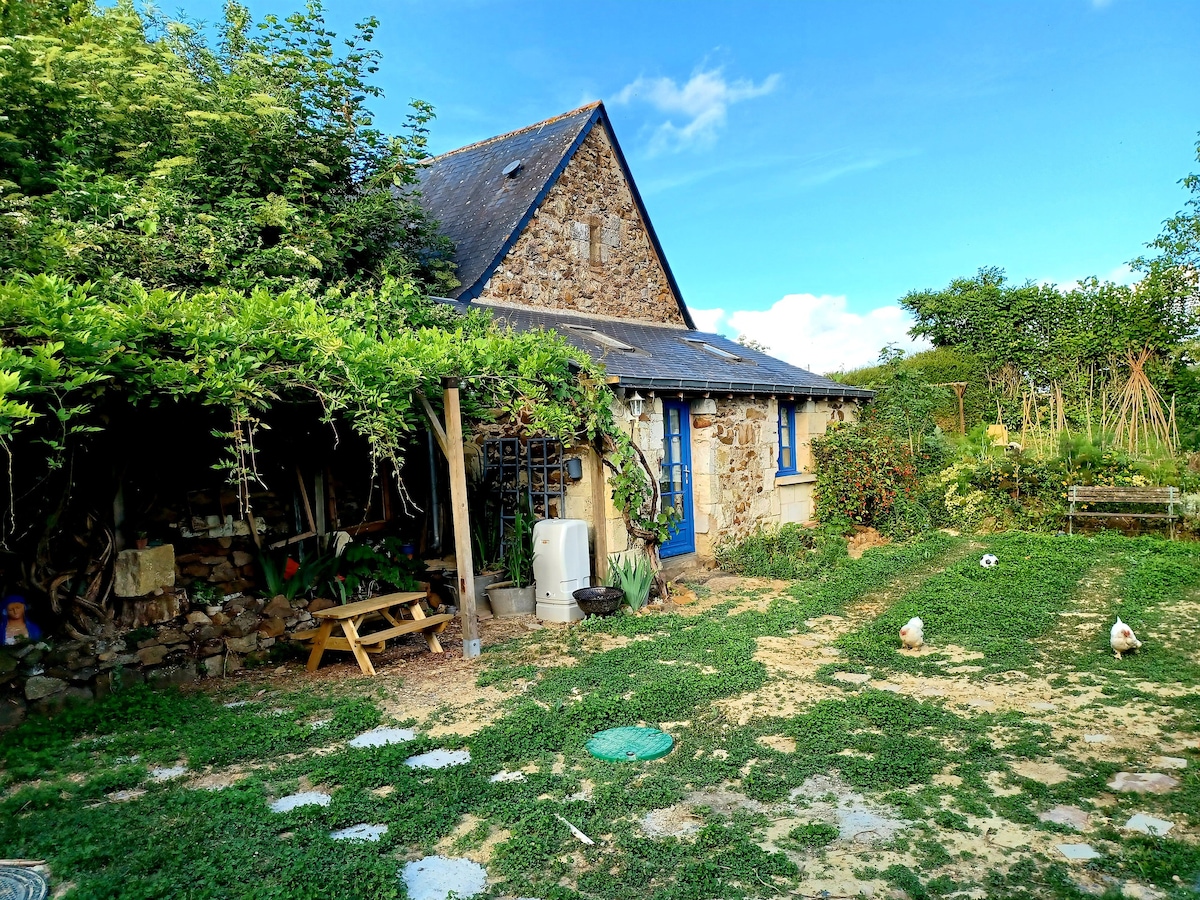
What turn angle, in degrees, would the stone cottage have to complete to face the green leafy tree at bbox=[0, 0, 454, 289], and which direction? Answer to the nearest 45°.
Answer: approximately 90° to its right

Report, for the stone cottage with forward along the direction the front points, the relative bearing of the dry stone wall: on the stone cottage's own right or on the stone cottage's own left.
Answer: on the stone cottage's own right

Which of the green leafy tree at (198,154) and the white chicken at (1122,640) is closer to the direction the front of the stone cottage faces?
the white chicken

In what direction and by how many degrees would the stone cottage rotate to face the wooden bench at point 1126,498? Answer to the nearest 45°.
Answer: approximately 45° to its left

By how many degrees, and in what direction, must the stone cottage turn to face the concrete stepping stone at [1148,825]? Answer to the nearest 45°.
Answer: approximately 45° to its right

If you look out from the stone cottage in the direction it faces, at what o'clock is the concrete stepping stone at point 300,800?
The concrete stepping stone is roughly at 2 o'clock from the stone cottage.

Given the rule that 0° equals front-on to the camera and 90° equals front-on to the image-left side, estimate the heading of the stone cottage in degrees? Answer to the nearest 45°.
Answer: approximately 315°

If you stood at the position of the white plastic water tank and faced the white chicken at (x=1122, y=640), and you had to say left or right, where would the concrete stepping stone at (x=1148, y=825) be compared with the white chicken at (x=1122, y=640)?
right

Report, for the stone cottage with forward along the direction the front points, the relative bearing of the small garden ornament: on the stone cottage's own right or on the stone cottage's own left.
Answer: on the stone cottage's own right

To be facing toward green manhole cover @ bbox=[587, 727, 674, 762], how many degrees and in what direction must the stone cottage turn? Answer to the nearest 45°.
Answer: approximately 45° to its right

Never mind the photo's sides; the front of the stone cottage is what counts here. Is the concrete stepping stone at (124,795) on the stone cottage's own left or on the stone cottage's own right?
on the stone cottage's own right
